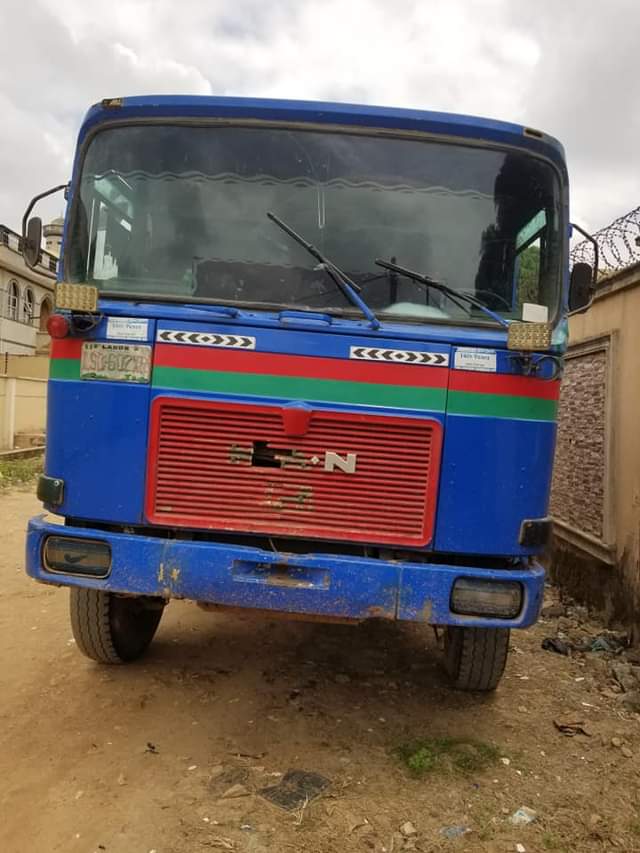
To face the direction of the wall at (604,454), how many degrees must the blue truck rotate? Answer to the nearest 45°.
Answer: approximately 135° to its left

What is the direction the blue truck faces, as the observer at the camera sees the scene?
facing the viewer
